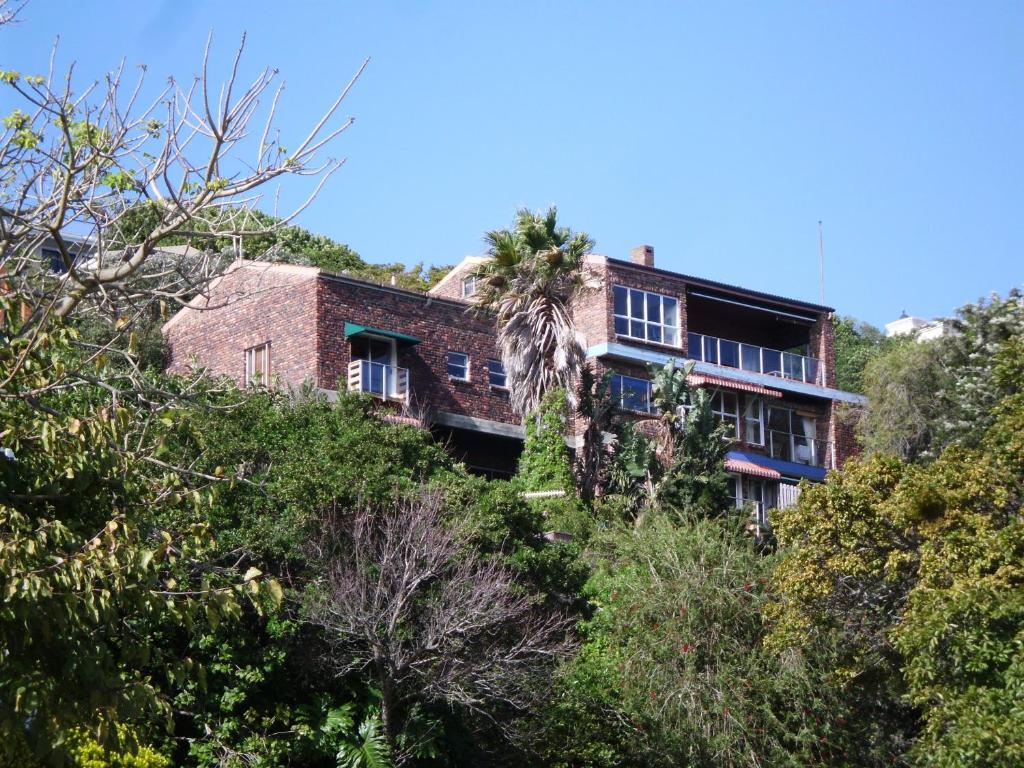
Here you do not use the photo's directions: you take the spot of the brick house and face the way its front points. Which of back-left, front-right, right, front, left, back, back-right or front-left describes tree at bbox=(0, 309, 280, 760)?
front-right

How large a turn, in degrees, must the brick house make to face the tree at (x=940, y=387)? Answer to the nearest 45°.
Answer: approximately 45° to its left

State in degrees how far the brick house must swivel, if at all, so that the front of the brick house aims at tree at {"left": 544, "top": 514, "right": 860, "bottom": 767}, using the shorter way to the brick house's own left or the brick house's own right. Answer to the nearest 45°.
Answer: approximately 45° to the brick house's own right

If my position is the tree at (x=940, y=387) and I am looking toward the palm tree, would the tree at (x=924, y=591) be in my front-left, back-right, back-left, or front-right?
front-left

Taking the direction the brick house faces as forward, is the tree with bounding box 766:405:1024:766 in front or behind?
in front

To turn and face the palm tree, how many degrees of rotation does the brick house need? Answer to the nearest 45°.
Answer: approximately 45° to its right

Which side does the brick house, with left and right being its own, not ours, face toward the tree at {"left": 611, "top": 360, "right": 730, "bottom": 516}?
front

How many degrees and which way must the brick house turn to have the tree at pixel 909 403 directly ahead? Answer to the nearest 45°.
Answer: approximately 45° to its left

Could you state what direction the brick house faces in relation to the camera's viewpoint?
facing the viewer and to the right of the viewer
